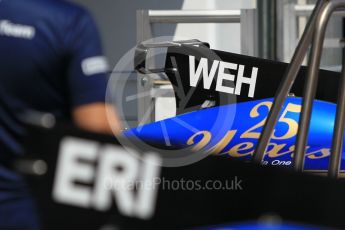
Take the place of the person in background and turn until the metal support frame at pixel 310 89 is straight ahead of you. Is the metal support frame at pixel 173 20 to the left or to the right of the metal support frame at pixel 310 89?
left

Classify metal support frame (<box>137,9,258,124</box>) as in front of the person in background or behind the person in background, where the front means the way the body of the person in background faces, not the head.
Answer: in front

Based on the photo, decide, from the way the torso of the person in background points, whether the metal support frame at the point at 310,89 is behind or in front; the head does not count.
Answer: in front

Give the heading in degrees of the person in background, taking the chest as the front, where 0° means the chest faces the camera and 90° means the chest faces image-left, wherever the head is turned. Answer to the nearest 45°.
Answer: approximately 225°

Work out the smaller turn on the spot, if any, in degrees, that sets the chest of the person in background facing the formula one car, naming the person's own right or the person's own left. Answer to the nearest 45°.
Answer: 0° — they already face it
